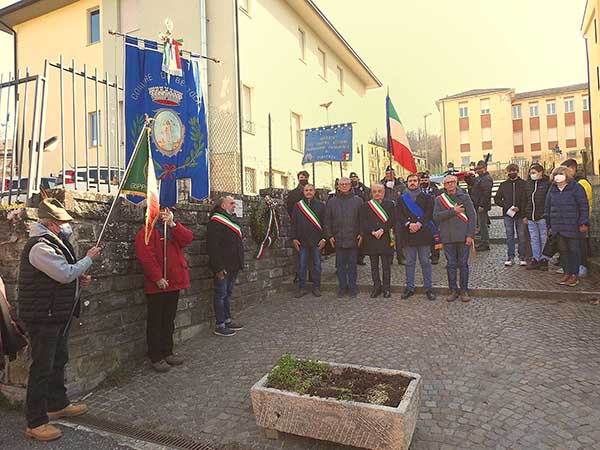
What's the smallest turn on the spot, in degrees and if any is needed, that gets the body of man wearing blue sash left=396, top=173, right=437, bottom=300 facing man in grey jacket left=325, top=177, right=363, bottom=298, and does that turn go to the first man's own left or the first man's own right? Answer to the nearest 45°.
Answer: approximately 90° to the first man's own right

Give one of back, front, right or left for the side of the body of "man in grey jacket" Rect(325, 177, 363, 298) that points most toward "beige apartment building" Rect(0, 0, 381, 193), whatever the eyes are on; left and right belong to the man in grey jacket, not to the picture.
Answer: back

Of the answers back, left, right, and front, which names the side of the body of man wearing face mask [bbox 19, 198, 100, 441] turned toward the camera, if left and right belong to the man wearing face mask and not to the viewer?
right

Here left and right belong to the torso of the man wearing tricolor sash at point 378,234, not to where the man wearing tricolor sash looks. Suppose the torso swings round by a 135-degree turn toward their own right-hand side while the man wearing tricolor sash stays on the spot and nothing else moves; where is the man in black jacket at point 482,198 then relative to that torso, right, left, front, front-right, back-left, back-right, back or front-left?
right

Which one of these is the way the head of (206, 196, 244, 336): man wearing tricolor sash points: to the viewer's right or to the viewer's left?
to the viewer's right

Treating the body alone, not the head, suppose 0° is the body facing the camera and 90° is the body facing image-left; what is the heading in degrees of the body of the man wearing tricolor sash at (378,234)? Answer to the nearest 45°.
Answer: approximately 0°

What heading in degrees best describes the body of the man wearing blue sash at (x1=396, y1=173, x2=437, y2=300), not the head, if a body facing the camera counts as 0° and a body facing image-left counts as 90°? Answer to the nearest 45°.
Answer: approximately 0°

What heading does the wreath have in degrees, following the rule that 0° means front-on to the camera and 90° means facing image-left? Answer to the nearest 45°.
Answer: approximately 315°

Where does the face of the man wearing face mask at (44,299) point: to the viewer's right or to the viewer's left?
to the viewer's right

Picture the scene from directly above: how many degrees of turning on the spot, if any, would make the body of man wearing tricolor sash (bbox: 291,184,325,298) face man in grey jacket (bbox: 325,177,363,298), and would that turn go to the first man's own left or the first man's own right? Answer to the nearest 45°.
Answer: approximately 90° to the first man's own left
